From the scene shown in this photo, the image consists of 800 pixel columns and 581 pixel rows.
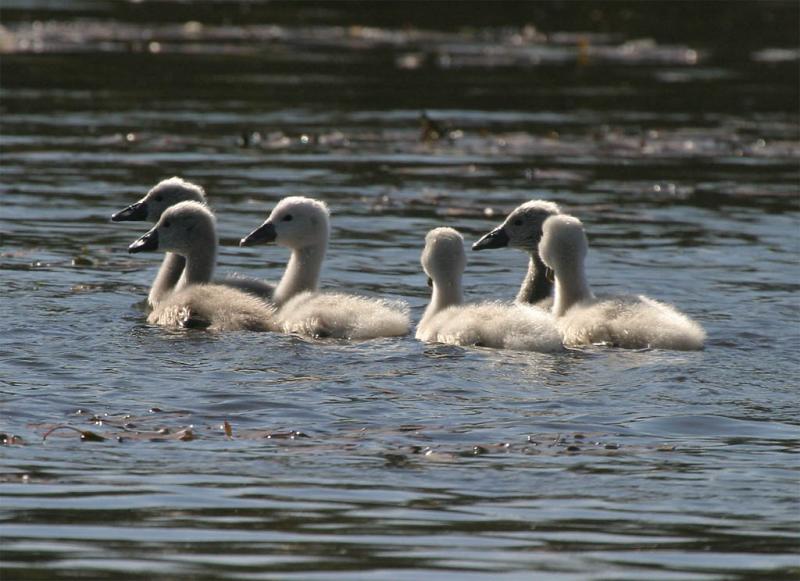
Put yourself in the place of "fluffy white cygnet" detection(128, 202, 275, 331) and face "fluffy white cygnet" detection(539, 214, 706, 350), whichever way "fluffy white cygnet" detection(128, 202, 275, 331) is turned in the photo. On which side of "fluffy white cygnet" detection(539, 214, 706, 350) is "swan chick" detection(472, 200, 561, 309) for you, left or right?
left

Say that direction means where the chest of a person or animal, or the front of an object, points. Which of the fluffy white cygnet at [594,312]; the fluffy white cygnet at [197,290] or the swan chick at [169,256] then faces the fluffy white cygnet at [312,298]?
the fluffy white cygnet at [594,312]

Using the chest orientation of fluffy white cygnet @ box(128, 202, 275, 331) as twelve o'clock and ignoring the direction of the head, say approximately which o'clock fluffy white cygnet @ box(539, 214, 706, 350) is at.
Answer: fluffy white cygnet @ box(539, 214, 706, 350) is roughly at 7 o'clock from fluffy white cygnet @ box(128, 202, 275, 331).

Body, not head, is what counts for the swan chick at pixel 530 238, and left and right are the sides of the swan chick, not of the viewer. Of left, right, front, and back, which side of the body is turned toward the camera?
left

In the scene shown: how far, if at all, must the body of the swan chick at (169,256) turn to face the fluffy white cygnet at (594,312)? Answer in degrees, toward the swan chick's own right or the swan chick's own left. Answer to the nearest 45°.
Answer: approximately 135° to the swan chick's own left

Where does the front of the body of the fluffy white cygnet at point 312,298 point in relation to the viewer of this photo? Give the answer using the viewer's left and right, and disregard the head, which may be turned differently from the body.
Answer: facing to the left of the viewer

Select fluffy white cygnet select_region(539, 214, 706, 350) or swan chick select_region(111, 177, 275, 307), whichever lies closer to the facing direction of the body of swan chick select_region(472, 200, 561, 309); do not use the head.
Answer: the swan chick

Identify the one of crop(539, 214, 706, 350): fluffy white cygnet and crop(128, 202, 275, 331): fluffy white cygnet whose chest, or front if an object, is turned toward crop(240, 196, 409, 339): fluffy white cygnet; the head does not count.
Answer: crop(539, 214, 706, 350): fluffy white cygnet

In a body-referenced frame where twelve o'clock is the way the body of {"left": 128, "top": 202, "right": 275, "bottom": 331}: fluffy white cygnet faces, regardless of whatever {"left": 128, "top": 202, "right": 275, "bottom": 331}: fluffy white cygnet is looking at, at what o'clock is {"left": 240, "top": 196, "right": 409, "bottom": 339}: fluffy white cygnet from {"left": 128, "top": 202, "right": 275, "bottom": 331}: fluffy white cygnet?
{"left": 240, "top": 196, "right": 409, "bottom": 339}: fluffy white cygnet is roughly at 7 o'clock from {"left": 128, "top": 202, "right": 275, "bottom": 331}: fluffy white cygnet.

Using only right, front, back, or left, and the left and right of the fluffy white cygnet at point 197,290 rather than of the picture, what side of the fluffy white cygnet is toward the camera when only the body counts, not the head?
left

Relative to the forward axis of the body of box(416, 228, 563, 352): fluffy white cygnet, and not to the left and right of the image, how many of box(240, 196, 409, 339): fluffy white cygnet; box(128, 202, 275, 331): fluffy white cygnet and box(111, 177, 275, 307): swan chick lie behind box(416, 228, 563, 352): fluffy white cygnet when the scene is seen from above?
0

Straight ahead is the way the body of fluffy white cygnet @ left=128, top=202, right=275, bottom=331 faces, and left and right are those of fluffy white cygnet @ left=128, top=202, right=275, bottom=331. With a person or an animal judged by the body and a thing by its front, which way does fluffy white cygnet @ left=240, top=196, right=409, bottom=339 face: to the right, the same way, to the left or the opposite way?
the same way

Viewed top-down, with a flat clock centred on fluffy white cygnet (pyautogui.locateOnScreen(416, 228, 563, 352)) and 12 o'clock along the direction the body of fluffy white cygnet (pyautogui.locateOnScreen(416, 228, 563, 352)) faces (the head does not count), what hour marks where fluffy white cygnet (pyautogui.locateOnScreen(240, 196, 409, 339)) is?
fluffy white cygnet (pyautogui.locateOnScreen(240, 196, 409, 339)) is roughly at 1 o'clock from fluffy white cygnet (pyautogui.locateOnScreen(416, 228, 563, 352)).

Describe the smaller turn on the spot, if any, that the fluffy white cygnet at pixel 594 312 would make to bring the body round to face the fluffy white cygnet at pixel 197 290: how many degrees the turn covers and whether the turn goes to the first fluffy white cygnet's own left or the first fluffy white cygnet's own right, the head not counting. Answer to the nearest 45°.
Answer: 0° — it already faces it

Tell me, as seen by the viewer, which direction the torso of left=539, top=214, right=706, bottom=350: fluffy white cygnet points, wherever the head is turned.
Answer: to the viewer's left

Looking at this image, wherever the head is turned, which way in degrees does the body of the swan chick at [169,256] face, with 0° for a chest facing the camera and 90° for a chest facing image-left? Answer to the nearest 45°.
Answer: approximately 90°

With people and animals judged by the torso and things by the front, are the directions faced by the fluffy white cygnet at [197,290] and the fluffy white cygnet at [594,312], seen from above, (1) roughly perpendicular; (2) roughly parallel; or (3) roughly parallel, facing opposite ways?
roughly parallel

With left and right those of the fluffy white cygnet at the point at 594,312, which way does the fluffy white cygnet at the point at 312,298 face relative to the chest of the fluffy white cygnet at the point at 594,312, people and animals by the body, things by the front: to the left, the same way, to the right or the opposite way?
the same way
